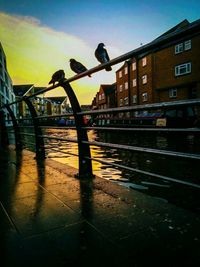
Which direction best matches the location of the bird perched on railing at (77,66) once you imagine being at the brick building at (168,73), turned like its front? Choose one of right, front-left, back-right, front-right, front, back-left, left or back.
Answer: front-left

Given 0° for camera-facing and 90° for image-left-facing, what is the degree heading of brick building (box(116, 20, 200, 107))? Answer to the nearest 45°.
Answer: approximately 45°

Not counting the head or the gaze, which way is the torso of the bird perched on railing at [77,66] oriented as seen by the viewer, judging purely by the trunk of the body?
to the viewer's left
